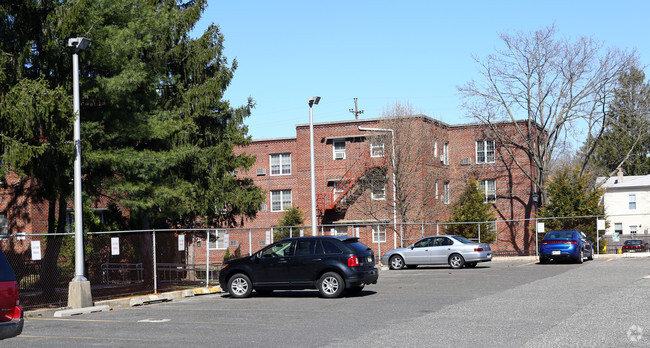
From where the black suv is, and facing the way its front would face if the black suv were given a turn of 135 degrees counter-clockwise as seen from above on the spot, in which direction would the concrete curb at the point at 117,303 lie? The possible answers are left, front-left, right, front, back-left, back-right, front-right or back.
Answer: right

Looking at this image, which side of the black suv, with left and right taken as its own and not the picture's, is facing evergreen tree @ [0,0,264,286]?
front

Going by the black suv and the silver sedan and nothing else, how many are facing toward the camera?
0

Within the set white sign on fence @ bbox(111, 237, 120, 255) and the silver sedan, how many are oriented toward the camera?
1

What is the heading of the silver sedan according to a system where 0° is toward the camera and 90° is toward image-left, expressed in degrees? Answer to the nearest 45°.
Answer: approximately 135°

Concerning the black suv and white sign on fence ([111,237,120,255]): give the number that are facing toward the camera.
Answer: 1

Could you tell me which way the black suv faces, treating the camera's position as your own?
facing away from the viewer and to the left of the viewer

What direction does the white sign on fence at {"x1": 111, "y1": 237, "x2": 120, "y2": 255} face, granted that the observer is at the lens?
facing the viewer

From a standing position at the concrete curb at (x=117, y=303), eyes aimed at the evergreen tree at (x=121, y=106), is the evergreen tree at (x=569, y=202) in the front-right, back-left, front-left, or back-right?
front-right

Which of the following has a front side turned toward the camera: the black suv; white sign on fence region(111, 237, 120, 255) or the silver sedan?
the white sign on fence

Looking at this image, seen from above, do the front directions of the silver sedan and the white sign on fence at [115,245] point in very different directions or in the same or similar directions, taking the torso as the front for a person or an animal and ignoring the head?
very different directions
